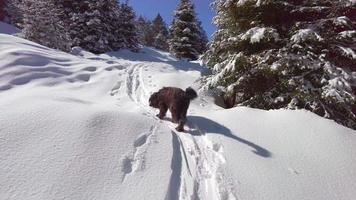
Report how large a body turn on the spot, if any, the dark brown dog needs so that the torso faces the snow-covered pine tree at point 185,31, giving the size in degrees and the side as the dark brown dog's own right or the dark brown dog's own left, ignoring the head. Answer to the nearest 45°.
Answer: approximately 45° to the dark brown dog's own right

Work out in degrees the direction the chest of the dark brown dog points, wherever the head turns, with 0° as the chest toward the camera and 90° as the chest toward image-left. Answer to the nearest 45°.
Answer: approximately 135°

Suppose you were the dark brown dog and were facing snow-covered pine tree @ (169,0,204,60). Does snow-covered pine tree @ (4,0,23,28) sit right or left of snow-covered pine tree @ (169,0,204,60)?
left

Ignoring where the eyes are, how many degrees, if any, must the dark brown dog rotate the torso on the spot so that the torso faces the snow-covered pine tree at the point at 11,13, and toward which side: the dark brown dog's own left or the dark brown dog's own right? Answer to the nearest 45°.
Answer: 0° — it already faces it

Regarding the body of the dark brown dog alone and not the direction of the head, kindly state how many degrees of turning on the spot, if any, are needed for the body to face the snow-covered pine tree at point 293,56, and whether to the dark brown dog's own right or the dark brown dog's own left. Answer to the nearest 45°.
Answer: approximately 135° to the dark brown dog's own right

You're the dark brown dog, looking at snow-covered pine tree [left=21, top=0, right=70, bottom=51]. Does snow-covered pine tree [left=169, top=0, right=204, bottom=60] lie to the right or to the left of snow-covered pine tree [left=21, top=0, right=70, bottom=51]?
right
